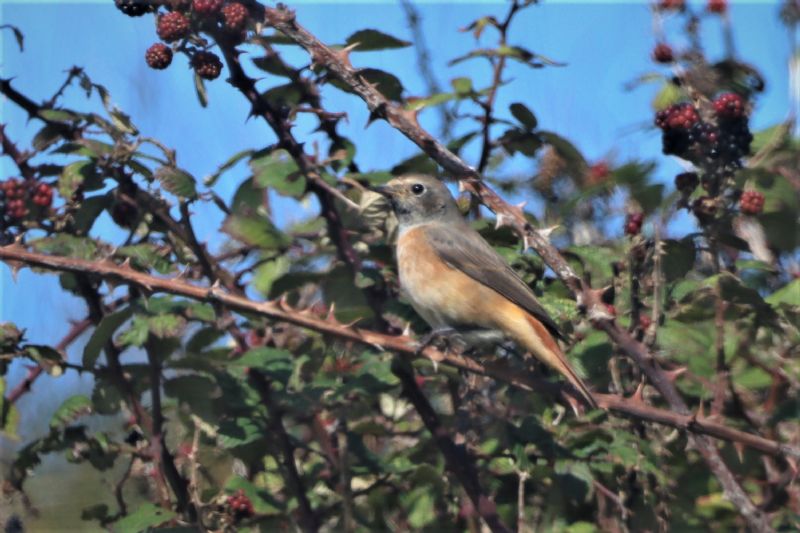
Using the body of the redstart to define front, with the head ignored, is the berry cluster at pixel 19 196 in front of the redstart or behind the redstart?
in front

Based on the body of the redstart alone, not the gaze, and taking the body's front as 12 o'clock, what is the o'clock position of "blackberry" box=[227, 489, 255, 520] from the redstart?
The blackberry is roughly at 11 o'clock from the redstart.

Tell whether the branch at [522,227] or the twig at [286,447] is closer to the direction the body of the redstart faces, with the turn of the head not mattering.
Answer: the twig

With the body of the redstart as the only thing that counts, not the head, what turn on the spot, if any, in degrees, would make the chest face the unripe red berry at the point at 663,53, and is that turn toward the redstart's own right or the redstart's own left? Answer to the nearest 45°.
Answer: approximately 135° to the redstart's own left

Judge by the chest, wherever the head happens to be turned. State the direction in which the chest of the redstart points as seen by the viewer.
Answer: to the viewer's left
